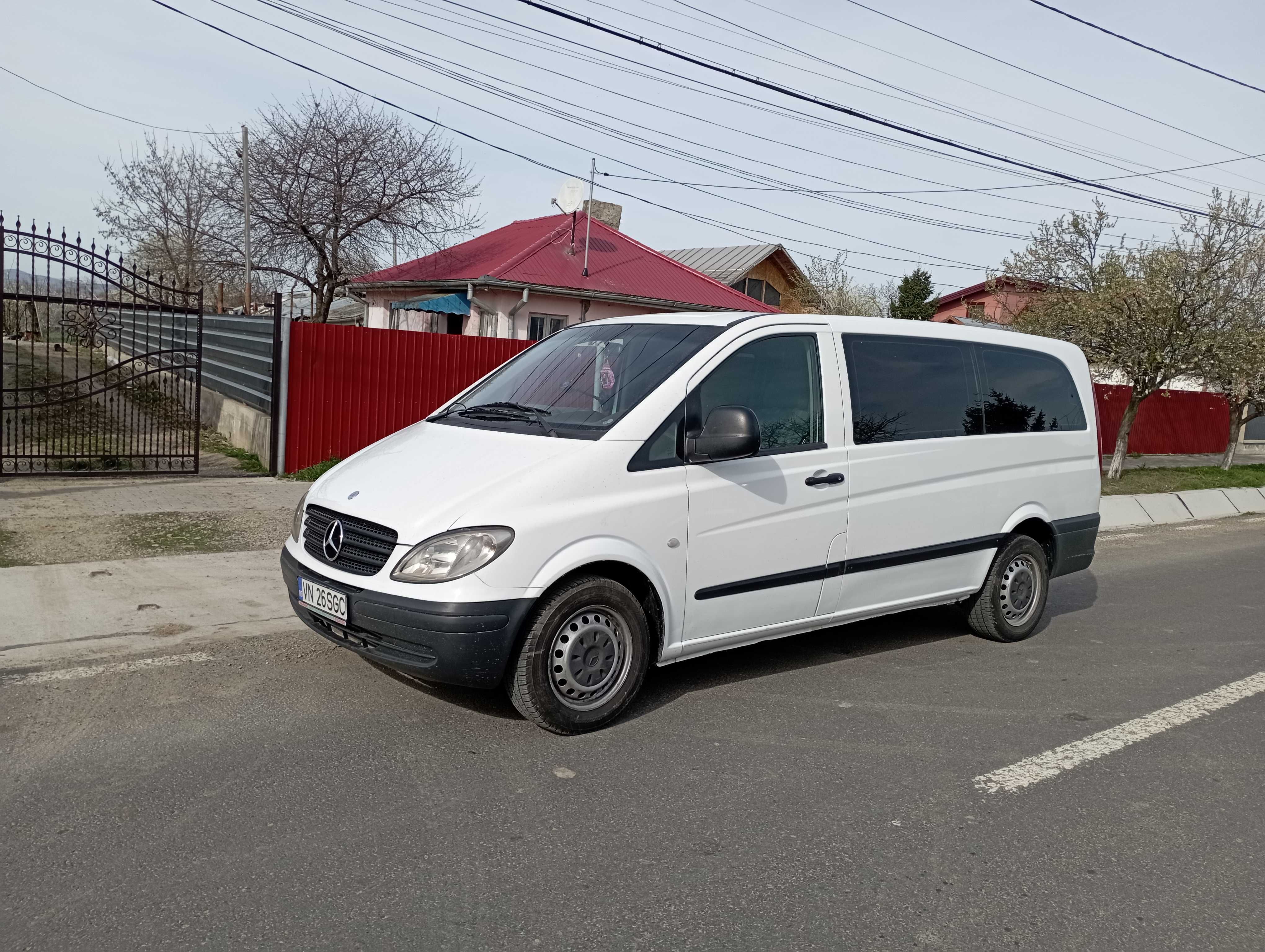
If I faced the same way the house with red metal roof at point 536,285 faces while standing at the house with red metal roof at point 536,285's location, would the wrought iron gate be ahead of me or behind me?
ahead

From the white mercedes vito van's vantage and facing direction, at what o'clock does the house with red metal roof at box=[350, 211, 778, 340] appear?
The house with red metal roof is roughly at 4 o'clock from the white mercedes vito van.

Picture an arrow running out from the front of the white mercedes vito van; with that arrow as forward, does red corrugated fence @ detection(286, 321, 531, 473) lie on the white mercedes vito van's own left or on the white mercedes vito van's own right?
on the white mercedes vito van's own right

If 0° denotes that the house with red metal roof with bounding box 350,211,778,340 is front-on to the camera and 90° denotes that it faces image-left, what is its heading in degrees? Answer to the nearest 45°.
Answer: approximately 45°

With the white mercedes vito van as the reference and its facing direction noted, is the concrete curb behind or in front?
behind

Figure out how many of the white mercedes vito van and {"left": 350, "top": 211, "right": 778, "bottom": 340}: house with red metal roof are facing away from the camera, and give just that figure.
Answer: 0

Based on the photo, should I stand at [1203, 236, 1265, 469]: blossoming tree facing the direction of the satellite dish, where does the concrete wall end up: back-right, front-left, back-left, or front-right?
front-left

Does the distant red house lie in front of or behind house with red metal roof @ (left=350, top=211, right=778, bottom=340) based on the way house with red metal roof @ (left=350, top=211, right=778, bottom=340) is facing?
behind

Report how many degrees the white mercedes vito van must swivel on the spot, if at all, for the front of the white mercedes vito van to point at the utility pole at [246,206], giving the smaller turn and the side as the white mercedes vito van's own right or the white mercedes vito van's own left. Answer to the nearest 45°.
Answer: approximately 90° to the white mercedes vito van's own right

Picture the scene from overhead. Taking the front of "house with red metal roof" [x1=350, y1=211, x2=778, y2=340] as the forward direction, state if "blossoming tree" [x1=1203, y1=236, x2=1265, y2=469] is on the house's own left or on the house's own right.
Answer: on the house's own left

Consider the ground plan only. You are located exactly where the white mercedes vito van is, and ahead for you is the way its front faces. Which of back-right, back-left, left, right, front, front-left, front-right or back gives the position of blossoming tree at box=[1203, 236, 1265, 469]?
back

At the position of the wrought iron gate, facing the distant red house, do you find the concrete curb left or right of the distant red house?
right

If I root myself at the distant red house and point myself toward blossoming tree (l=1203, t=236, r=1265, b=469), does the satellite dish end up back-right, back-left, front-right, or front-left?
front-right

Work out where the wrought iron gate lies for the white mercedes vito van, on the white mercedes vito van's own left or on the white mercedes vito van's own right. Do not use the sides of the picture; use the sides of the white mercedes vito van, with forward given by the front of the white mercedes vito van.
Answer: on the white mercedes vito van's own right

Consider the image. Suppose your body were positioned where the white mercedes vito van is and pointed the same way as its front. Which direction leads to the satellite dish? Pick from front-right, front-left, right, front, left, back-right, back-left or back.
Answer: back-right
